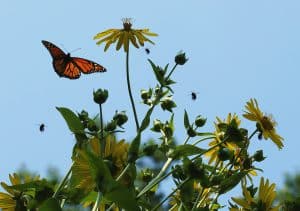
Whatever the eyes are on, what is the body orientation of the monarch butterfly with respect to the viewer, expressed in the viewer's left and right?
facing away from the viewer and to the right of the viewer

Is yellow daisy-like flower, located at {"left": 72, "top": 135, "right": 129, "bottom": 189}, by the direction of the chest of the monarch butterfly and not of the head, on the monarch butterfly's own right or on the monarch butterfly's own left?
on the monarch butterfly's own right
